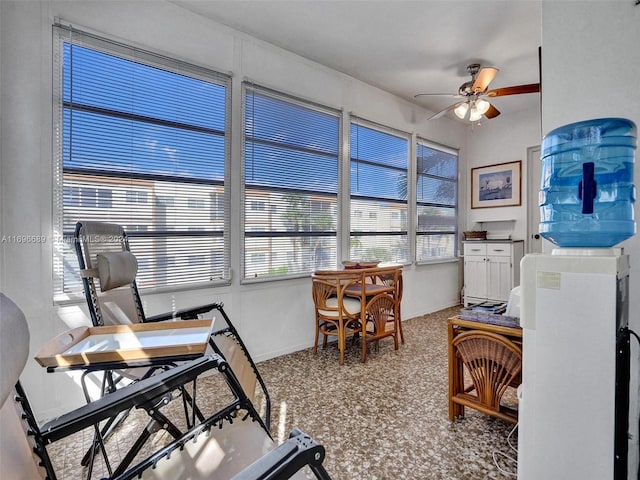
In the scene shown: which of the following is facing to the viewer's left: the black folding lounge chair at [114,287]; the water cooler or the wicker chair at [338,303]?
the water cooler

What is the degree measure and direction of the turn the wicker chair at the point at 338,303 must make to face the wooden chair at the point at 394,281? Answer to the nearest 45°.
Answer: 0° — it already faces it

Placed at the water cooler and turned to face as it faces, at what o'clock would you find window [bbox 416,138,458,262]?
The window is roughly at 2 o'clock from the water cooler.

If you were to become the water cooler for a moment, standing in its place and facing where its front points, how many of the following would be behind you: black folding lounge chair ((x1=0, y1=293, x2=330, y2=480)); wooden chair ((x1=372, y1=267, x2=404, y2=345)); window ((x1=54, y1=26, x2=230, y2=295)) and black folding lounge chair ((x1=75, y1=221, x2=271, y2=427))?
0

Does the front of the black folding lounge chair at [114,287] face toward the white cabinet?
no

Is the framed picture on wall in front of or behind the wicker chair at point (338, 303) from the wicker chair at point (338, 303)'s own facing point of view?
in front

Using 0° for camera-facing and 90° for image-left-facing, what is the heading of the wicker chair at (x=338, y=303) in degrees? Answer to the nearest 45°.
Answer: approximately 225°

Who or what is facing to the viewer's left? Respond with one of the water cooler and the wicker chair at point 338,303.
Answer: the water cooler

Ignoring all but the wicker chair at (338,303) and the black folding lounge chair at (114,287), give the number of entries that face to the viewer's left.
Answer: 0

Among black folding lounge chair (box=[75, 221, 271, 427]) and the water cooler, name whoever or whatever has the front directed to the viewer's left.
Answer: the water cooler

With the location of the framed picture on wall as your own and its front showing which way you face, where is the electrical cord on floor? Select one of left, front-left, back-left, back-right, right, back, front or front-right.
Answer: front-left

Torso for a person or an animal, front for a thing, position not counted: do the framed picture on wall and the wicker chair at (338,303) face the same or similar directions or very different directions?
very different directions

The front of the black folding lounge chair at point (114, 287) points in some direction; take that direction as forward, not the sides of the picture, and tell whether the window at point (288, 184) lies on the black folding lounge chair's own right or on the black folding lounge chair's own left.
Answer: on the black folding lounge chair's own left

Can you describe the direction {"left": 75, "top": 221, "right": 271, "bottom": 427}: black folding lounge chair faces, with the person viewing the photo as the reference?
facing the viewer and to the right of the viewer
